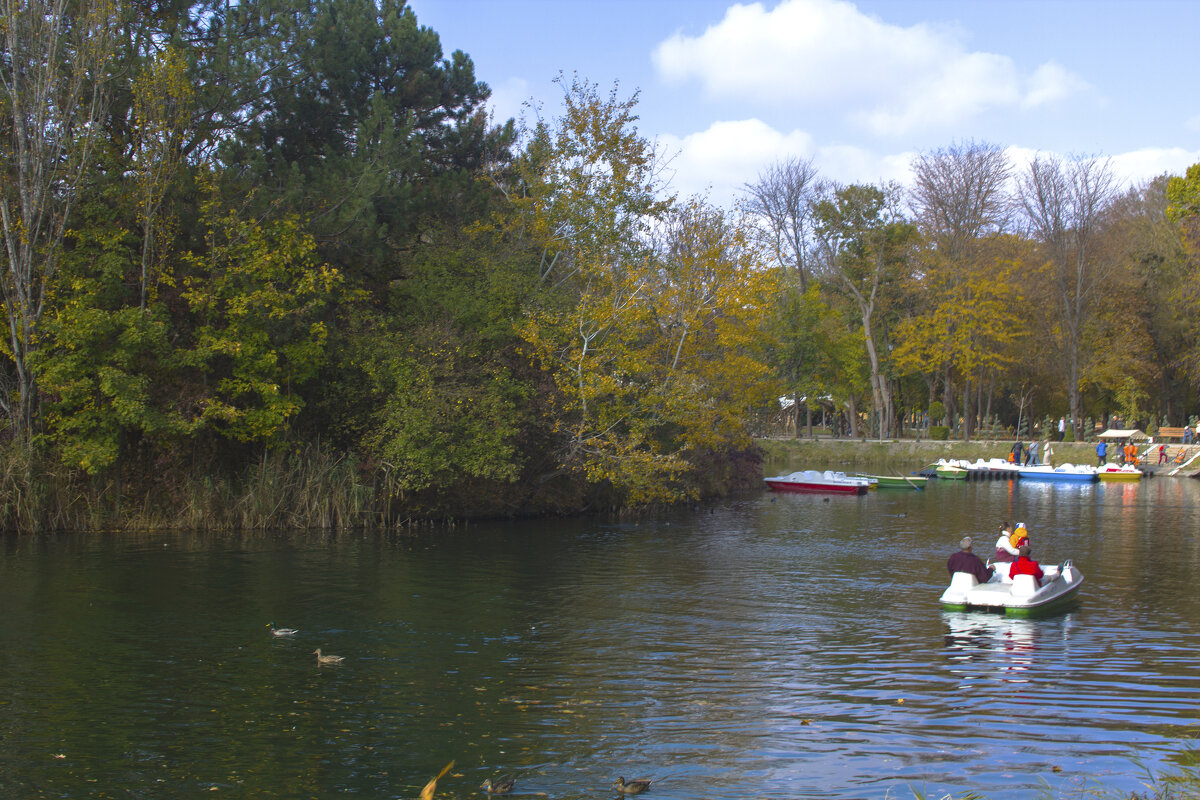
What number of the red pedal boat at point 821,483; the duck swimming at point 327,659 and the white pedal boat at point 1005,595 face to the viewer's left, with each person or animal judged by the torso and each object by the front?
2

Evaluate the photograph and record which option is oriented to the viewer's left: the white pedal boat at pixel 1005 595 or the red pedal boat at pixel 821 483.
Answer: the red pedal boat

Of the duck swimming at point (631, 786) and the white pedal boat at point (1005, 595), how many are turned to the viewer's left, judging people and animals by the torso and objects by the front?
1

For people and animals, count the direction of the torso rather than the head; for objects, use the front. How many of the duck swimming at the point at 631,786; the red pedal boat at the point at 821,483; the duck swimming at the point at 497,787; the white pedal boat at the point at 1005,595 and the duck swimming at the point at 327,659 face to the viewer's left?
4

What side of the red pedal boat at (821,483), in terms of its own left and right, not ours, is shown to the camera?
left

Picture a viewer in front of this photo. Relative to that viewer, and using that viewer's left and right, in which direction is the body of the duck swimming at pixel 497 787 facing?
facing to the left of the viewer

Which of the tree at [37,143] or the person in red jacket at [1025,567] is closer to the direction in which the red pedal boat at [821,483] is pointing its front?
the tree

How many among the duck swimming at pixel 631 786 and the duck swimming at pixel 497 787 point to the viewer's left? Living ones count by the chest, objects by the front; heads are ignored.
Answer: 2

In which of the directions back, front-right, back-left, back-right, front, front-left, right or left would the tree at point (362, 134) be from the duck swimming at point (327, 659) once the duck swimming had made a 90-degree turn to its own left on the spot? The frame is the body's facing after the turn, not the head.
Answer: back

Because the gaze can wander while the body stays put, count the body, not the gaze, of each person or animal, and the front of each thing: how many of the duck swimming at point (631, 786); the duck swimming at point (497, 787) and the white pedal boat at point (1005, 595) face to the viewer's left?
2

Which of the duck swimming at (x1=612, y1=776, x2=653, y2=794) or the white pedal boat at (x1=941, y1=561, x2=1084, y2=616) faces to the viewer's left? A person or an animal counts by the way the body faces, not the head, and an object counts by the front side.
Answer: the duck swimming

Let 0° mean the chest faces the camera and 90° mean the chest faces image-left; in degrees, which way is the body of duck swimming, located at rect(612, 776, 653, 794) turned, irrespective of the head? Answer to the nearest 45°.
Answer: approximately 90°

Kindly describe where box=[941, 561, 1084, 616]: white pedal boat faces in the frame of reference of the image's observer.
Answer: facing away from the viewer and to the right of the viewer

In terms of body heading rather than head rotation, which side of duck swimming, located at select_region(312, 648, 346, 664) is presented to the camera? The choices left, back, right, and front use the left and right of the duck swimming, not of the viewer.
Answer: left

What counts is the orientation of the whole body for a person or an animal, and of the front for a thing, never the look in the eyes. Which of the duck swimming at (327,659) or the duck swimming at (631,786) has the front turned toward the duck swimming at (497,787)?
the duck swimming at (631,786)
